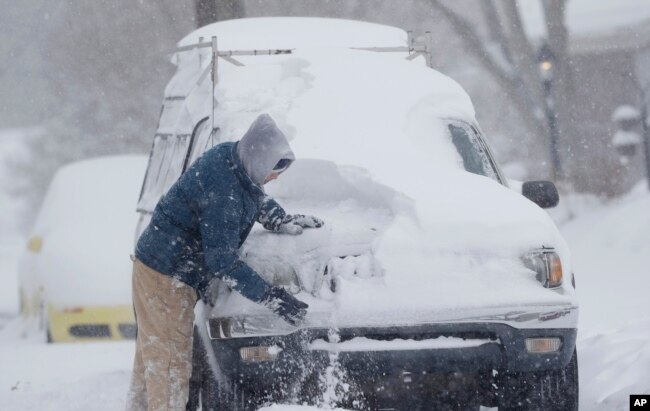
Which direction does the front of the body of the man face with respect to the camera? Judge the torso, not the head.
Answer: to the viewer's right

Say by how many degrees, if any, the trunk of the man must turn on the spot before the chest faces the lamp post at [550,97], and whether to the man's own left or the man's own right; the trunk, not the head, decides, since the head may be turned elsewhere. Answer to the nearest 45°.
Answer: approximately 45° to the man's own left

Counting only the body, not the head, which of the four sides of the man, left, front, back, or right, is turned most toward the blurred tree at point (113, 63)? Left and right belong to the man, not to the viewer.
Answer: left

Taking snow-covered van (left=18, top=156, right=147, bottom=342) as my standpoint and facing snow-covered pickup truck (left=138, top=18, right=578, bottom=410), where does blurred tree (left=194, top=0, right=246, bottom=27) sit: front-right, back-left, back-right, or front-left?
back-left

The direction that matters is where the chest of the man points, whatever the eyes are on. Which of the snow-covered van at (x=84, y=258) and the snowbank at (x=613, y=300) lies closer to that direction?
the snowbank

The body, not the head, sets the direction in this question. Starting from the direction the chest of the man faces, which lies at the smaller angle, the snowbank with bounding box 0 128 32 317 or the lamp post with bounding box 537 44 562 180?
the lamp post

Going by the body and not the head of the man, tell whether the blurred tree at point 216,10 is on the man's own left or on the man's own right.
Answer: on the man's own left

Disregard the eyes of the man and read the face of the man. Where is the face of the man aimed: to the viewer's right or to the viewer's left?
to the viewer's right

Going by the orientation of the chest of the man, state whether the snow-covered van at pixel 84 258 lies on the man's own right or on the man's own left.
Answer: on the man's own left
